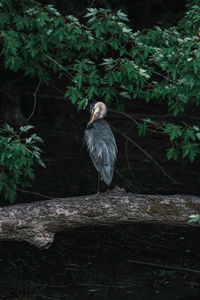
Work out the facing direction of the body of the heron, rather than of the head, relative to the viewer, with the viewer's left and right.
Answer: facing away from the viewer and to the left of the viewer
